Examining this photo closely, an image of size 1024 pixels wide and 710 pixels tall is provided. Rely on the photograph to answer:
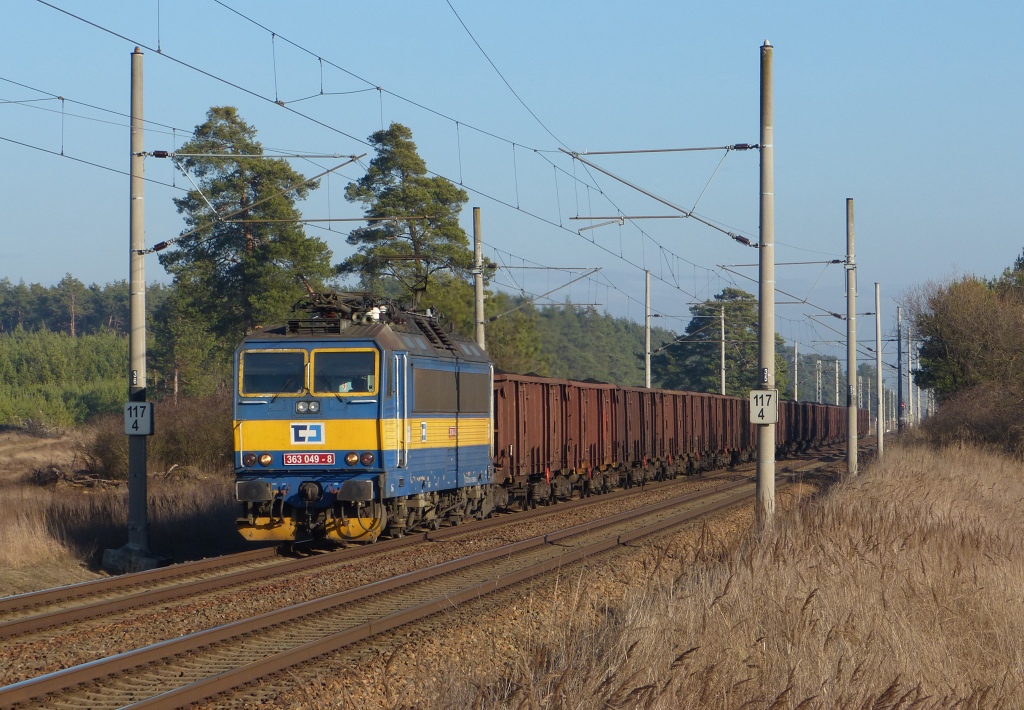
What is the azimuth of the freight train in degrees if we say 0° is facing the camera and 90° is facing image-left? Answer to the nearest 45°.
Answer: approximately 45°

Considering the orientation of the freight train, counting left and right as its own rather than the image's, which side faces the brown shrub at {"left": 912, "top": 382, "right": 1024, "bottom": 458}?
back

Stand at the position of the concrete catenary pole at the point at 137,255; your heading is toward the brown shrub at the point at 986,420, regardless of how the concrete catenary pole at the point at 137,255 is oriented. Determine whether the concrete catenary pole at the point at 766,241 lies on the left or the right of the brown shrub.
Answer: right

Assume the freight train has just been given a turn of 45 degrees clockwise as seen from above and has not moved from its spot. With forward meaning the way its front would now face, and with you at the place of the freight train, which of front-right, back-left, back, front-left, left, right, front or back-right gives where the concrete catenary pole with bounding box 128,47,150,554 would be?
front

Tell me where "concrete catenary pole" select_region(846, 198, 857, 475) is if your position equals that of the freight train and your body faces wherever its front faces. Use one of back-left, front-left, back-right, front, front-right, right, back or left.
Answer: back

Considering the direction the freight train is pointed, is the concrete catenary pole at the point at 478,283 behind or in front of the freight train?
behind
